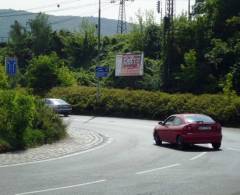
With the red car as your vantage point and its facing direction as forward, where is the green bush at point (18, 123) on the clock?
The green bush is roughly at 10 o'clock from the red car.

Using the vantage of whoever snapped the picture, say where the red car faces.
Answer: facing away from the viewer and to the left of the viewer
